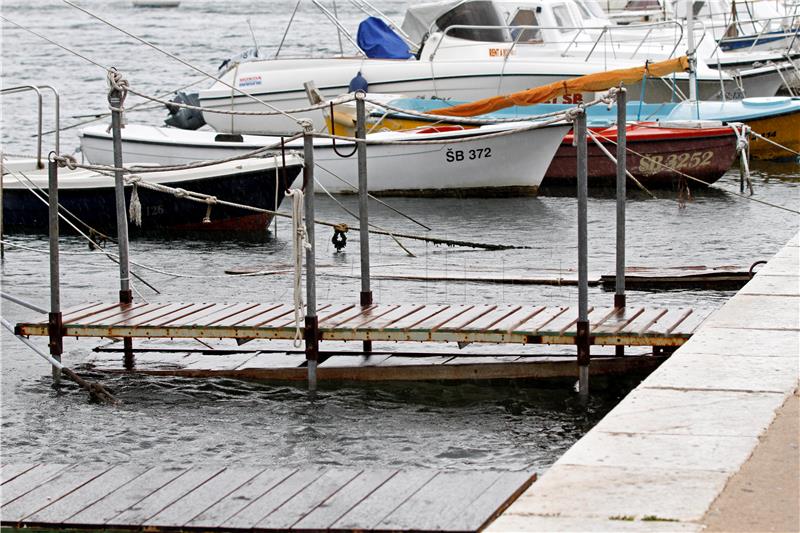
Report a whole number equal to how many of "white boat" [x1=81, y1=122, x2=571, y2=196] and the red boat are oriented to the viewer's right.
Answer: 2

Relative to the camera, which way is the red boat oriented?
to the viewer's right

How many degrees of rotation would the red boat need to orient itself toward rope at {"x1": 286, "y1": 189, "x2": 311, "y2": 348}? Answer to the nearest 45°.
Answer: approximately 90° to its right

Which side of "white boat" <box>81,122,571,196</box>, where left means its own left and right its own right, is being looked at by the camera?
right

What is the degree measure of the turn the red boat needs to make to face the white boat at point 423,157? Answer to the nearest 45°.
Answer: approximately 180°

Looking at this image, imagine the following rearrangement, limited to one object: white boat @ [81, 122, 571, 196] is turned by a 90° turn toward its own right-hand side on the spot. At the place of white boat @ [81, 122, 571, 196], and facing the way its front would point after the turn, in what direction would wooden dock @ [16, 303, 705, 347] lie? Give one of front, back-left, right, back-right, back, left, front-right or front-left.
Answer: front

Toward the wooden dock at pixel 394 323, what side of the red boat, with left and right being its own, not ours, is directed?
right

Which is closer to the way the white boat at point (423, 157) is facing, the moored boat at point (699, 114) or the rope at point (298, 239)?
the moored boat

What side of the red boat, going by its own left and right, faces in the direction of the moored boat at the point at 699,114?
left
